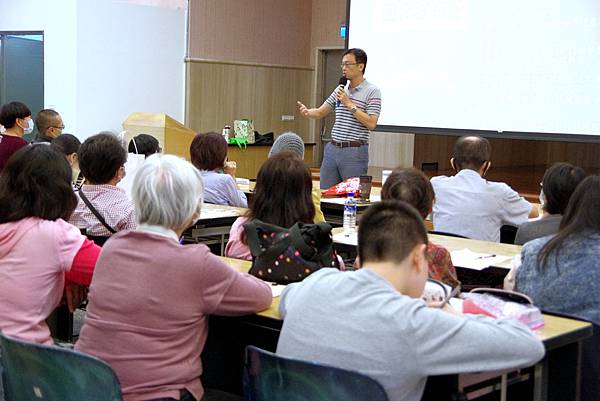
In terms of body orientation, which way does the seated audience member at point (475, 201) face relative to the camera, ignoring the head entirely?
away from the camera

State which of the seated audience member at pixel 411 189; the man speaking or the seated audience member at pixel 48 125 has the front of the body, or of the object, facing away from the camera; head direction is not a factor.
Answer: the seated audience member at pixel 411 189

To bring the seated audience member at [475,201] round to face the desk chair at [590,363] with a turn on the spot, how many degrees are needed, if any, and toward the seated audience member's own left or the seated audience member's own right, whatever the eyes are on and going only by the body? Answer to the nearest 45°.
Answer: approximately 180°

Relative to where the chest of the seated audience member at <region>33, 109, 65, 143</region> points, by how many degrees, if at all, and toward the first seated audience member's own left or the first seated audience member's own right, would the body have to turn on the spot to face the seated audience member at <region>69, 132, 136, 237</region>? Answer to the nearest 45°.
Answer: approximately 90° to the first seated audience member's own right

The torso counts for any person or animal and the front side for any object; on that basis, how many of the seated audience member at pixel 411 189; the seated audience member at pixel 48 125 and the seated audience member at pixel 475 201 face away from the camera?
2

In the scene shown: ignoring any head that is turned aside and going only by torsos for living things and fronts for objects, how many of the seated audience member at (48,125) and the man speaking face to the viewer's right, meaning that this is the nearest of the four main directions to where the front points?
1

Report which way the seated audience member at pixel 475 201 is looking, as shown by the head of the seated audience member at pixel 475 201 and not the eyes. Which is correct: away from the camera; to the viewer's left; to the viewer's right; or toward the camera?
away from the camera

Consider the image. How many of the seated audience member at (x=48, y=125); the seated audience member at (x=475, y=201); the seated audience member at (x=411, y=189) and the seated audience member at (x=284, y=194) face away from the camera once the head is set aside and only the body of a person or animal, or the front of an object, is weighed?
3

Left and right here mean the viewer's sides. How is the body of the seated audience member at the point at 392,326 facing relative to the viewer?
facing away from the viewer and to the right of the viewer

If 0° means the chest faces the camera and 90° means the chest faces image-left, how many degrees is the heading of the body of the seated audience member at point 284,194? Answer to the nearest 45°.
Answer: approximately 180°

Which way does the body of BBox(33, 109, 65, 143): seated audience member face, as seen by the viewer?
to the viewer's right

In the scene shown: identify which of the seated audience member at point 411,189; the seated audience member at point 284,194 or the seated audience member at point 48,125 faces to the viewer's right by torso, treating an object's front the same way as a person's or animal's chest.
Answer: the seated audience member at point 48,125

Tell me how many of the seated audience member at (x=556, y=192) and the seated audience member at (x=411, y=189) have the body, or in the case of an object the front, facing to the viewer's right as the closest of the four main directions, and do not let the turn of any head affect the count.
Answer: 0

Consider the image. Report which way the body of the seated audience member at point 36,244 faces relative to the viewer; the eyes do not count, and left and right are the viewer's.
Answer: facing away from the viewer and to the right of the viewer

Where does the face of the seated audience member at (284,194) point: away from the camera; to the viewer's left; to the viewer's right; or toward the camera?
away from the camera

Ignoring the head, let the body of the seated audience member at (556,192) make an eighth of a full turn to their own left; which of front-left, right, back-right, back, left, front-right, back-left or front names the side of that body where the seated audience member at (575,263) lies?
left

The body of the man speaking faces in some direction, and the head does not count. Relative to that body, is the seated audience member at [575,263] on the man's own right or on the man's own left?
on the man's own left
